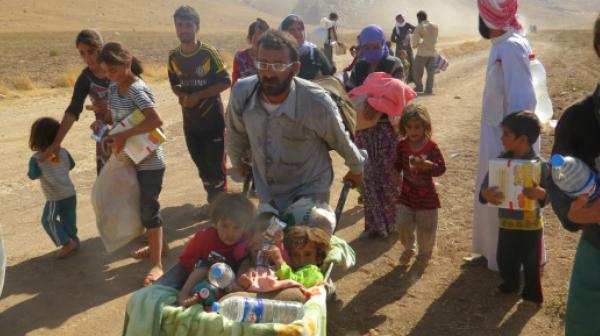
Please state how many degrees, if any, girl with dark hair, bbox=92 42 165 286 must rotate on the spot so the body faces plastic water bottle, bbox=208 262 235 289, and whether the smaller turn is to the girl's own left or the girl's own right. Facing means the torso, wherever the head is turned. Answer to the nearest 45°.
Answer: approximately 45° to the girl's own left

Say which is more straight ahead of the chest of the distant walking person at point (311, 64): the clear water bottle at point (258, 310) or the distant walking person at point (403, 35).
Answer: the clear water bottle

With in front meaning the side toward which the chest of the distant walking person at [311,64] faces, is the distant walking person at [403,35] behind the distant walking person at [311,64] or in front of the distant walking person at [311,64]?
behind

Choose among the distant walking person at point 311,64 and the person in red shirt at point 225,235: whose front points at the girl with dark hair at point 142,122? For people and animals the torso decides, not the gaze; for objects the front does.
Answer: the distant walking person

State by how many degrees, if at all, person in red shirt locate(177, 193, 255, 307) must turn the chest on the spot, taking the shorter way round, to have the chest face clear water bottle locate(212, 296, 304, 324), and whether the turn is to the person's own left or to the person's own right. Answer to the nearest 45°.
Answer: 0° — they already face it

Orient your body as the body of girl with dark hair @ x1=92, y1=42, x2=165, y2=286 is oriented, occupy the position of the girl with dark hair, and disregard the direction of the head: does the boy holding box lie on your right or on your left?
on your left

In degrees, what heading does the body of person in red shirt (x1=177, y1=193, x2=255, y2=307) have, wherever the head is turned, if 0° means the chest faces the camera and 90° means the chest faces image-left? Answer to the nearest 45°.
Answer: approximately 0°
